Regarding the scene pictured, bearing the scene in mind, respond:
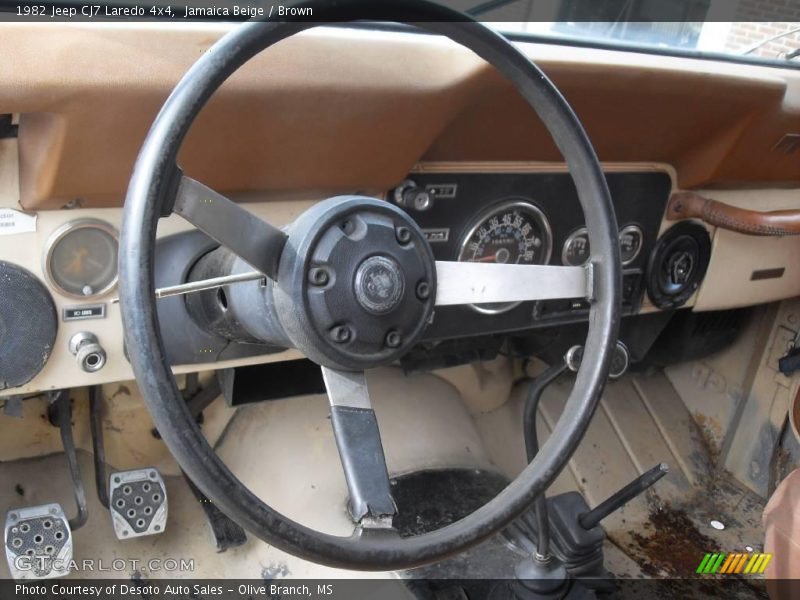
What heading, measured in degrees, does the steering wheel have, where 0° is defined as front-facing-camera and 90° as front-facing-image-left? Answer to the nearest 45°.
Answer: approximately 315°
